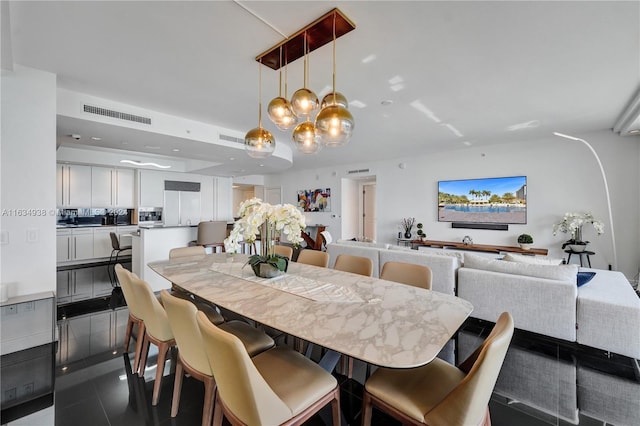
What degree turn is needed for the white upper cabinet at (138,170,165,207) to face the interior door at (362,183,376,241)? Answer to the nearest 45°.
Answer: approximately 90° to its left

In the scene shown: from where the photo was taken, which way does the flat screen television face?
toward the camera

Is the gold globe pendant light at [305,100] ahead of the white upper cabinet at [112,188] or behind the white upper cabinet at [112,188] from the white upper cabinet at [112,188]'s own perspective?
ahead

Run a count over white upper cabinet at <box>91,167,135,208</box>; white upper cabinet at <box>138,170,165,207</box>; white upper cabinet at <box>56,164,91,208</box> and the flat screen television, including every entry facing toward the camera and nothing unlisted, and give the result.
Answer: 4

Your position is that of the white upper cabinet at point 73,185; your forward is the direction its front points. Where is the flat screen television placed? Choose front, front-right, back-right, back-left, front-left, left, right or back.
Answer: front-left

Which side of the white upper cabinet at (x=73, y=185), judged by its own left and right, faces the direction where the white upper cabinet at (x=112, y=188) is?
left

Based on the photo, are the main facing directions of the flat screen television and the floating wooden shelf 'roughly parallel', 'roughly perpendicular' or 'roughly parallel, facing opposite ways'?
roughly parallel

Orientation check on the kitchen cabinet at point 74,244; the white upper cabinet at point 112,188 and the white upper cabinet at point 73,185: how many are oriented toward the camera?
3

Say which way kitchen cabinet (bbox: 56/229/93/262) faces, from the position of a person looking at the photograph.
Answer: facing the viewer

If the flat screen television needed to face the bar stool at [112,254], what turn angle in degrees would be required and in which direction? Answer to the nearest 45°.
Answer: approximately 45° to its right

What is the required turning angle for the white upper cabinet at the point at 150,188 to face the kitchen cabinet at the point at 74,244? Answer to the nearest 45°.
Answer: approximately 90° to its right

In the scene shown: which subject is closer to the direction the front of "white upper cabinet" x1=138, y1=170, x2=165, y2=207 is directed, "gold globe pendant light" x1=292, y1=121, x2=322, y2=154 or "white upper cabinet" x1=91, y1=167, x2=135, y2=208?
the gold globe pendant light

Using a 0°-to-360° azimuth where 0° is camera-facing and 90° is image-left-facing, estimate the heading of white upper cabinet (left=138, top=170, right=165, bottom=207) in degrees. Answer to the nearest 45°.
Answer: approximately 0°

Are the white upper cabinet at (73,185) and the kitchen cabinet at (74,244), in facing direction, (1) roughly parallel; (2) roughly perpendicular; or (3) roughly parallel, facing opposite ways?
roughly parallel

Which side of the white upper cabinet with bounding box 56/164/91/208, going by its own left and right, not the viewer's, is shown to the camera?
front

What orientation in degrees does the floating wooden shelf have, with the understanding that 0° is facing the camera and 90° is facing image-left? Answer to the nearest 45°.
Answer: approximately 0°

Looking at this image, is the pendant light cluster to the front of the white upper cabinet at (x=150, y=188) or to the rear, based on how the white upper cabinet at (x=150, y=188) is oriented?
to the front

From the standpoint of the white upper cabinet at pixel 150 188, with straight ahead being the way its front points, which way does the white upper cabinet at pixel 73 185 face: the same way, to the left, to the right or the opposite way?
the same way

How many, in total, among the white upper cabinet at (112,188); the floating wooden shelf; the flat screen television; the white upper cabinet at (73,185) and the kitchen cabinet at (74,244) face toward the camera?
5
